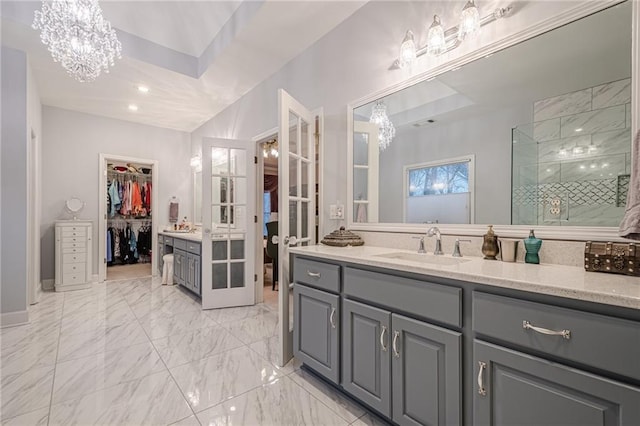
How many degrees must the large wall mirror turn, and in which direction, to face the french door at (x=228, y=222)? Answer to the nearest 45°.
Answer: approximately 45° to its right

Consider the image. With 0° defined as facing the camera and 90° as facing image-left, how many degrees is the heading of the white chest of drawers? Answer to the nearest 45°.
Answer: approximately 0°

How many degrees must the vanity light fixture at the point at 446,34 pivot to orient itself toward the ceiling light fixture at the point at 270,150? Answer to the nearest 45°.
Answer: approximately 90° to its right

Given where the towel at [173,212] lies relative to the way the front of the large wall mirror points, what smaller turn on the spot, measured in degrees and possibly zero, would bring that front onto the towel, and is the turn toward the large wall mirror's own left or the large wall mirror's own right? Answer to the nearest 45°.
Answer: approximately 45° to the large wall mirror's own right

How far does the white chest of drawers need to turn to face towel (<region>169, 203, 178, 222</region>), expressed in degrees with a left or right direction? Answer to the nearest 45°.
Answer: approximately 90° to its left

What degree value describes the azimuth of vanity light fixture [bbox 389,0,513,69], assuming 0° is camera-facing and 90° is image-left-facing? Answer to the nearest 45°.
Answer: approximately 45°

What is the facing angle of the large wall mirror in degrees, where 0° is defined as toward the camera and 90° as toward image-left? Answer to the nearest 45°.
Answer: approximately 45°
